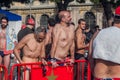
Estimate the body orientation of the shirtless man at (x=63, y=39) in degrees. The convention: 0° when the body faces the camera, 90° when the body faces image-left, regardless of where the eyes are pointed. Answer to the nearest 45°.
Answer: approximately 315°
